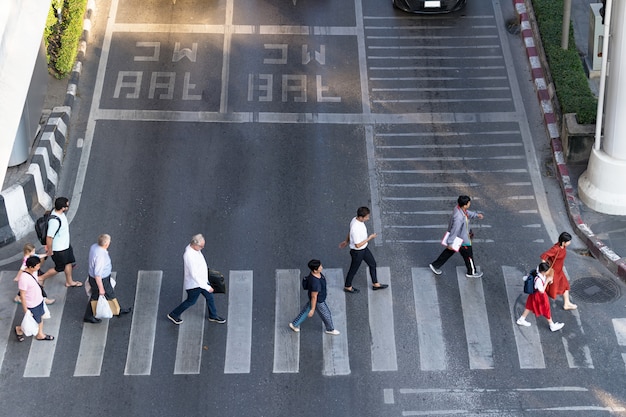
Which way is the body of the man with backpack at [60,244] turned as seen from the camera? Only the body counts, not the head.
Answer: to the viewer's right

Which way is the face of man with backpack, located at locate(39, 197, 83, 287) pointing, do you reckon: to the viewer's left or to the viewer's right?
to the viewer's right

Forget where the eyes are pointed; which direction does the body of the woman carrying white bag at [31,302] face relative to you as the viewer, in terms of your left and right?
facing to the right of the viewer

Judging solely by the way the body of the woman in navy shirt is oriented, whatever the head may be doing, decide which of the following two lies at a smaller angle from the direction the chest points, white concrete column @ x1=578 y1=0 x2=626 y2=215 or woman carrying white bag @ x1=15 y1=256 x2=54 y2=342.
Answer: the white concrete column
